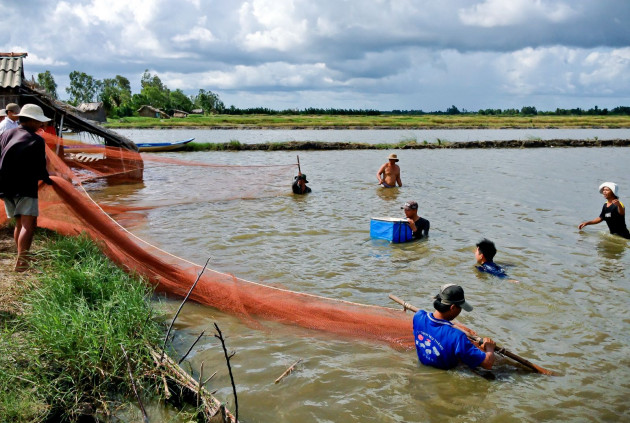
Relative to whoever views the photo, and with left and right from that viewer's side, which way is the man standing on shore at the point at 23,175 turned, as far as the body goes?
facing away from the viewer and to the right of the viewer

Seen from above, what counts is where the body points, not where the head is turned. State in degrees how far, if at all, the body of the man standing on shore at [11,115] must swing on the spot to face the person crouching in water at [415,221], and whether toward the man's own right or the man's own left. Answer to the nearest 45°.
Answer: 0° — they already face them

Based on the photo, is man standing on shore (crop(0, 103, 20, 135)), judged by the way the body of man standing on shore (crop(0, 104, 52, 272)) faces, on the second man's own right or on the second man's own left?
on the second man's own left

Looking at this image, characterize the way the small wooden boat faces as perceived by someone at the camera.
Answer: facing to the right of the viewer

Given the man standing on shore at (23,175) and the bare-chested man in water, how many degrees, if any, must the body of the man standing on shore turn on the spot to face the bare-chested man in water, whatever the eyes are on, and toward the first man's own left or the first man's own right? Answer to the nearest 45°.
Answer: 0° — they already face them

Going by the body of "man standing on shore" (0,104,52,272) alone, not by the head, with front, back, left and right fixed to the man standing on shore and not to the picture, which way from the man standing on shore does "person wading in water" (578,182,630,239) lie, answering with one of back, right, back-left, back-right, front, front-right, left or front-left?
front-right

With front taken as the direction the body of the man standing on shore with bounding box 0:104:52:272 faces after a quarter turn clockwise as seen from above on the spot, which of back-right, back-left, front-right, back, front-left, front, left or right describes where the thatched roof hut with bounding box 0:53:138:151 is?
back-left

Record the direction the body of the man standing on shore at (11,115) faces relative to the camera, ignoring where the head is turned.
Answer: to the viewer's right

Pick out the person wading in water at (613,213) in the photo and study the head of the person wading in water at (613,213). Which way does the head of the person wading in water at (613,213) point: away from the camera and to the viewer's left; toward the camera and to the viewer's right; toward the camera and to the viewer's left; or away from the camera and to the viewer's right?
toward the camera and to the viewer's left

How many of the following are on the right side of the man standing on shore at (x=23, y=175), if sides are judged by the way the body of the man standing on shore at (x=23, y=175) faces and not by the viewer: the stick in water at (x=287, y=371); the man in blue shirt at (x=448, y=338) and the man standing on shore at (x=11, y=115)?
2

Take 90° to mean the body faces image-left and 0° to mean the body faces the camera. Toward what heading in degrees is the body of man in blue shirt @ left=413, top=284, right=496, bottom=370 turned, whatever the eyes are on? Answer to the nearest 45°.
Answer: approximately 225°
